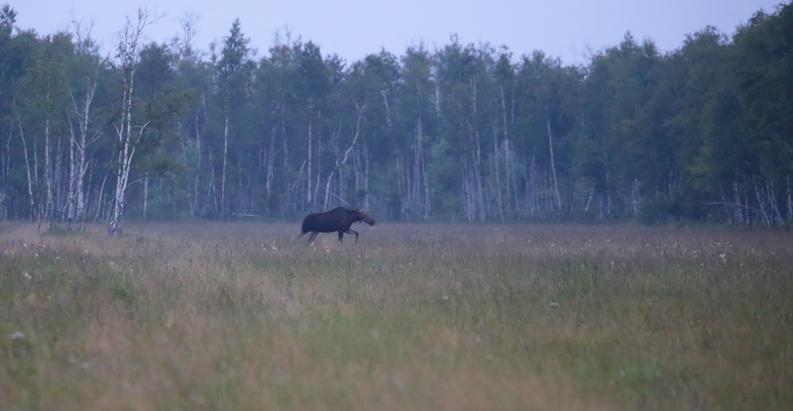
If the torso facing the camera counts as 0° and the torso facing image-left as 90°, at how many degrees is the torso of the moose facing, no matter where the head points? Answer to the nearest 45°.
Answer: approximately 270°
